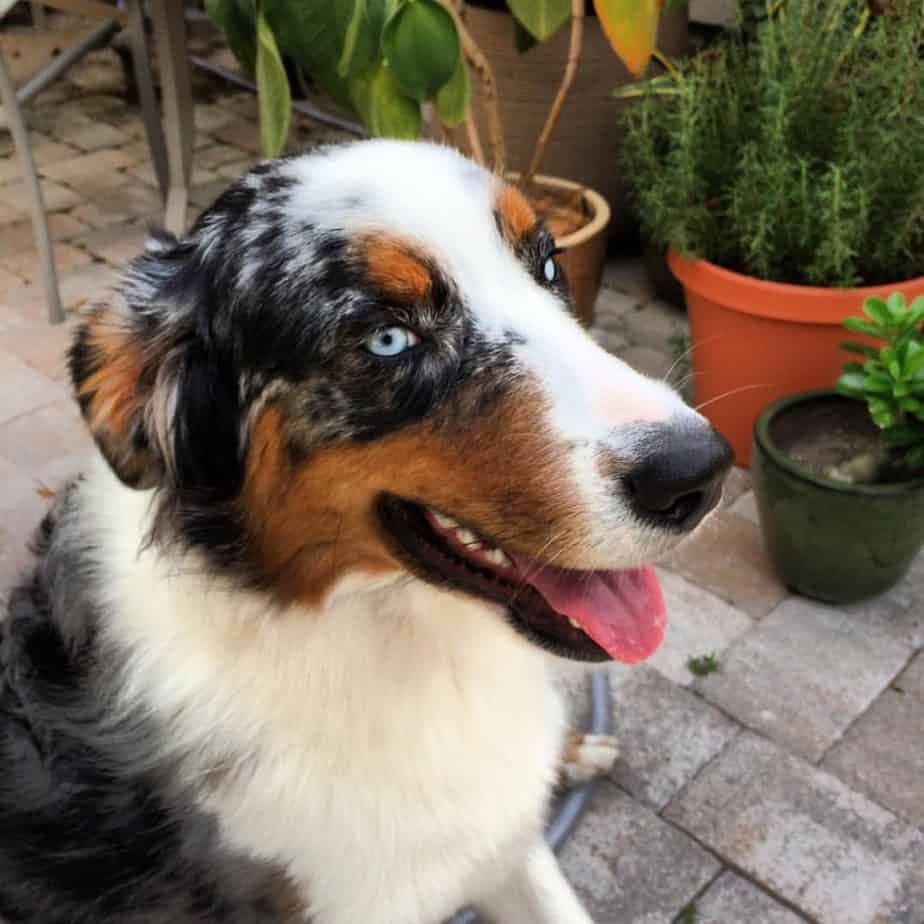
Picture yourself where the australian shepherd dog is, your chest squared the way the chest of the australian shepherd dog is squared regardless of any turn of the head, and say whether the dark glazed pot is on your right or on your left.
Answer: on your left

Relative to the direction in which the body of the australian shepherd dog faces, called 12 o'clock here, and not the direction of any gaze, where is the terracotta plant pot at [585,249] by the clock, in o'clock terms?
The terracotta plant pot is roughly at 8 o'clock from the australian shepherd dog.

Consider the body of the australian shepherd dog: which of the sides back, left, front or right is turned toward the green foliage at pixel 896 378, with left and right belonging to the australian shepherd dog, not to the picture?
left

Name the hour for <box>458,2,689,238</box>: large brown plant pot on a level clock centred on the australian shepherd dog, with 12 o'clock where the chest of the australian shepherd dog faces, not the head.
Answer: The large brown plant pot is roughly at 8 o'clock from the australian shepherd dog.

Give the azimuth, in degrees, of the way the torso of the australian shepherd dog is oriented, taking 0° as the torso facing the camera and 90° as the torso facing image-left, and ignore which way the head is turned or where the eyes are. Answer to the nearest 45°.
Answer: approximately 315°

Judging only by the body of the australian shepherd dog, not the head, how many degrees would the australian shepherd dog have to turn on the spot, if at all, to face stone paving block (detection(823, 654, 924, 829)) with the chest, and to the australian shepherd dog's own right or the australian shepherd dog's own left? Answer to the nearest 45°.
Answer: approximately 45° to the australian shepherd dog's own left

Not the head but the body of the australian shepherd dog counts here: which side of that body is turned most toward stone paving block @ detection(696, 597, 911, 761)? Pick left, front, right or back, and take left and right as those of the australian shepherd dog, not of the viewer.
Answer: left

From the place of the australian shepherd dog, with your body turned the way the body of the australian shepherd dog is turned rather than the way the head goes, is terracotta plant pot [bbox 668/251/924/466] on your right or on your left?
on your left
